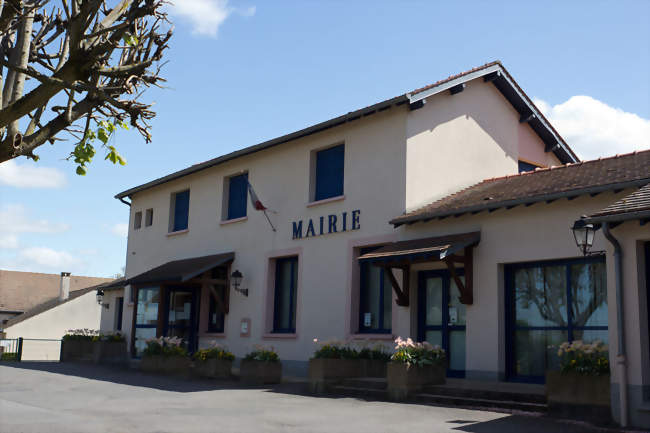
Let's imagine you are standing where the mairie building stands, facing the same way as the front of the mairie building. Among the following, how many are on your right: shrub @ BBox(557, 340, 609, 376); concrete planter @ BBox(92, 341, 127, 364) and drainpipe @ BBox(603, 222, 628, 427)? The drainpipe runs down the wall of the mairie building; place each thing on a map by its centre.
1

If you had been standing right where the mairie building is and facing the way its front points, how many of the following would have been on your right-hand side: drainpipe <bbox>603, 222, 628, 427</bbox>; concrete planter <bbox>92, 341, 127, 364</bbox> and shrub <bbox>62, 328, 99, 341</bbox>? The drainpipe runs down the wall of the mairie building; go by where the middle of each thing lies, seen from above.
2

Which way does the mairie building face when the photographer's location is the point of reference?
facing the viewer and to the left of the viewer

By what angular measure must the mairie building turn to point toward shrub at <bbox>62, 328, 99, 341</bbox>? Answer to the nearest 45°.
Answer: approximately 90° to its right

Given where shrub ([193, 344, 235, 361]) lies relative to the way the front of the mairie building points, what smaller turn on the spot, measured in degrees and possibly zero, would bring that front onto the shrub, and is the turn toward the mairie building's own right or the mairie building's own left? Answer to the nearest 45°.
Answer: approximately 45° to the mairie building's own right

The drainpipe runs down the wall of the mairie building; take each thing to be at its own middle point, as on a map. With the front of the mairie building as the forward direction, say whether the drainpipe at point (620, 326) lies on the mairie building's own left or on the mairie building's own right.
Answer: on the mairie building's own left

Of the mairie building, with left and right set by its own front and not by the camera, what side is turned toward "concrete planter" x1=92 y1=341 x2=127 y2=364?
right

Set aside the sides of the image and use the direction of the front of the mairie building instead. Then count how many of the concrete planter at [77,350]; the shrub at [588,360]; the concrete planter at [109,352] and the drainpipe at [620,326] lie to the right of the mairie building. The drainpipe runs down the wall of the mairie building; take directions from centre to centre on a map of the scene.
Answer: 2
